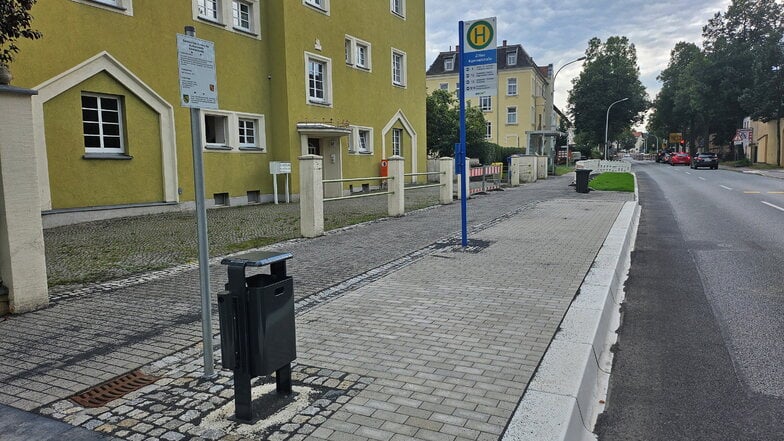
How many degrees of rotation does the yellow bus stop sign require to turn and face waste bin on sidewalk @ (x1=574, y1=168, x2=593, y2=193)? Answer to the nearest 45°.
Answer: approximately 180°

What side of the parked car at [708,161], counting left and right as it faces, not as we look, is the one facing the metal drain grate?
back

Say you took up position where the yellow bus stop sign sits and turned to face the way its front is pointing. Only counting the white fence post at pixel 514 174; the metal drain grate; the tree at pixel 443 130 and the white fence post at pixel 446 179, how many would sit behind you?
3

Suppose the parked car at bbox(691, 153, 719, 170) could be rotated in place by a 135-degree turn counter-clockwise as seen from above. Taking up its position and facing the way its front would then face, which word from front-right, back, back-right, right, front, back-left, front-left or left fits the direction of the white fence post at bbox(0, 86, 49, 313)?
front-left

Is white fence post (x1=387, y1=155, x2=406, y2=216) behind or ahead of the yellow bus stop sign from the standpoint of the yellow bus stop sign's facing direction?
behind

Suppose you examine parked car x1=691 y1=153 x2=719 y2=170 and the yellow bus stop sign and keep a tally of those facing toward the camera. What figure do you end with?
1

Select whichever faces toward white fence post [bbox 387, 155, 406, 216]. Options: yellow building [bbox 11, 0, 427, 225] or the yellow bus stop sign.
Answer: the yellow building

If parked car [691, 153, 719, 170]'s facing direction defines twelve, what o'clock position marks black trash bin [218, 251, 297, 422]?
The black trash bin is roughly at 6 o'clock from the parked car.

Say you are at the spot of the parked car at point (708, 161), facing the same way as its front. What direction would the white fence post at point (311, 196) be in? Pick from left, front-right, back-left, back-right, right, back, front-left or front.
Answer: back

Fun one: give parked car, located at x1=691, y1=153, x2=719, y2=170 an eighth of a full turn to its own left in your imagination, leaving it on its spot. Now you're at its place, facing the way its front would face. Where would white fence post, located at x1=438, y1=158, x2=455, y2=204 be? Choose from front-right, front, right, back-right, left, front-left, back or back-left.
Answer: back-left

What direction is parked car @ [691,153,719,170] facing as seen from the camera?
away from the camera

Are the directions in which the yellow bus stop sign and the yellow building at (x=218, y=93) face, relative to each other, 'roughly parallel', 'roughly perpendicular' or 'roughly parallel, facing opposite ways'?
roughly perpendicular

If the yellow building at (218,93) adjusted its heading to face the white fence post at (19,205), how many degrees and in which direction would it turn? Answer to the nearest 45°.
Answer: approximately 45° to its right

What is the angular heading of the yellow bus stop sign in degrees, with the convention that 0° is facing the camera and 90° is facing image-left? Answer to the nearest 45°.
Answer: approximately 0°

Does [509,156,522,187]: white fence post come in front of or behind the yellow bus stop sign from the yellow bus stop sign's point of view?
behind

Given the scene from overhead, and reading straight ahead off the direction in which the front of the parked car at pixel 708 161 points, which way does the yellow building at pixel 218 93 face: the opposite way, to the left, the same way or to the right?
to the right

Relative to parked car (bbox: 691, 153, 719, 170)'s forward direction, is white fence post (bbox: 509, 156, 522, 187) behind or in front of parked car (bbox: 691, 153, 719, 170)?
behind

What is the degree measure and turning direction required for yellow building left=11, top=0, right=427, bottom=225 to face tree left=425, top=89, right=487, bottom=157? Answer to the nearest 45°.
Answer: approximately 90° to its left
